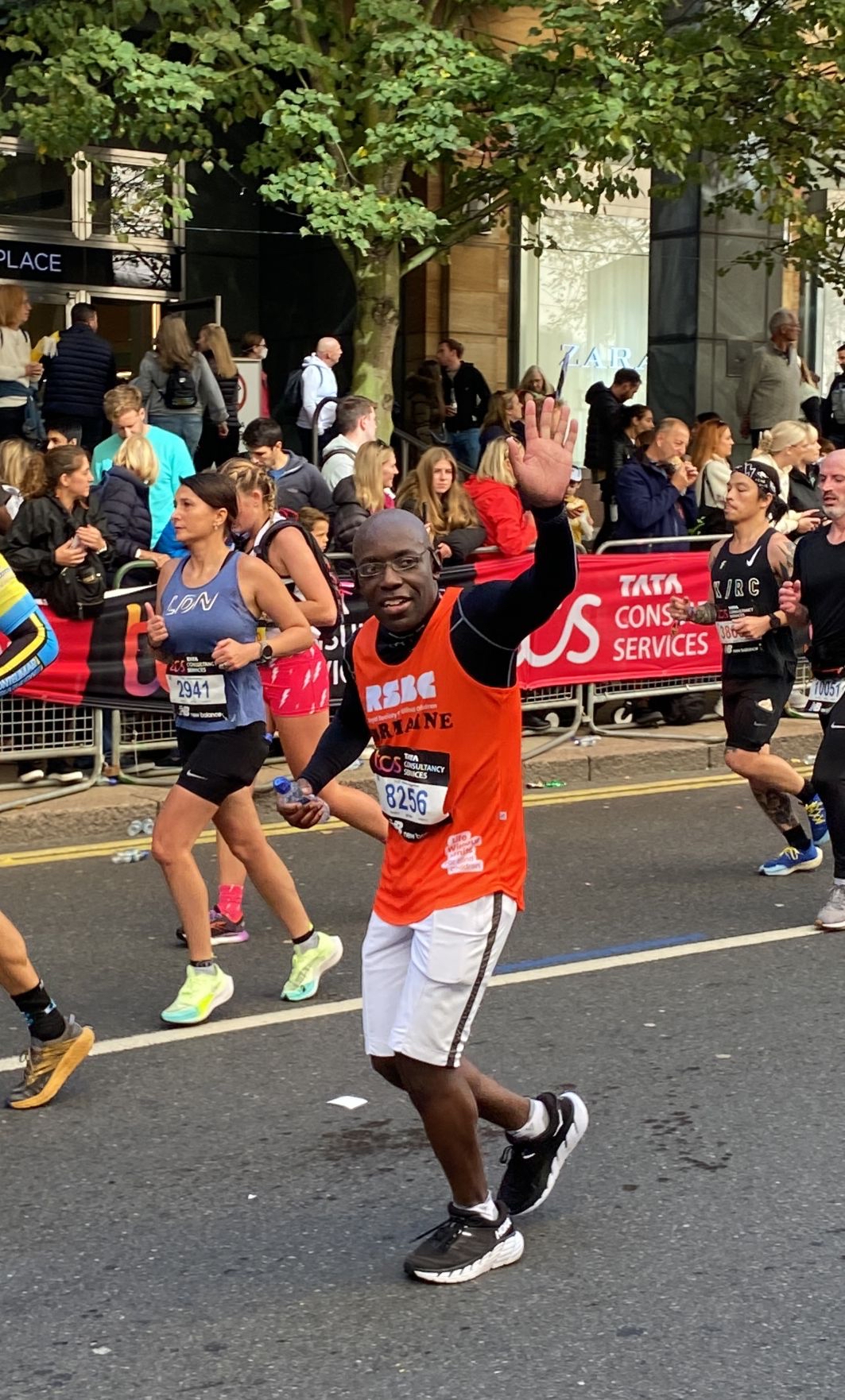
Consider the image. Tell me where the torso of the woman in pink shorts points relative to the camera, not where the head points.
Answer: to the viewer's left

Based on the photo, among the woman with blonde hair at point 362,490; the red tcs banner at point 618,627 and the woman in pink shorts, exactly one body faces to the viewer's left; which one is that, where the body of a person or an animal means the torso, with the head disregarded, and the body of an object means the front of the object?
the woman in pink shorts

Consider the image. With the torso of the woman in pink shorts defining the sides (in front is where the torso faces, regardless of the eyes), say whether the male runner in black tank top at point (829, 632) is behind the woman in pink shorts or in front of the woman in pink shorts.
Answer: behind

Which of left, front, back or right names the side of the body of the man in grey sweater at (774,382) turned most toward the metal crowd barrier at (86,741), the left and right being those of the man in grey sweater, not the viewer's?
right

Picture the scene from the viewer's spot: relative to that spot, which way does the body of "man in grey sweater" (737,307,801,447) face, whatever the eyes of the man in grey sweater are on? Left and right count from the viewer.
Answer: facing the viewer and to the right of the viewer

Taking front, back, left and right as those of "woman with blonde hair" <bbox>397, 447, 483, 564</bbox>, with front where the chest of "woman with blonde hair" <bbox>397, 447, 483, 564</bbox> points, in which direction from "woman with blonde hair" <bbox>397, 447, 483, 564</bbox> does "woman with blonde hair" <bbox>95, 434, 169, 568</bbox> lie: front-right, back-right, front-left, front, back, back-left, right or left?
right

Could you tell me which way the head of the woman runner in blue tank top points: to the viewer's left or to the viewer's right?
to the viewer's left
